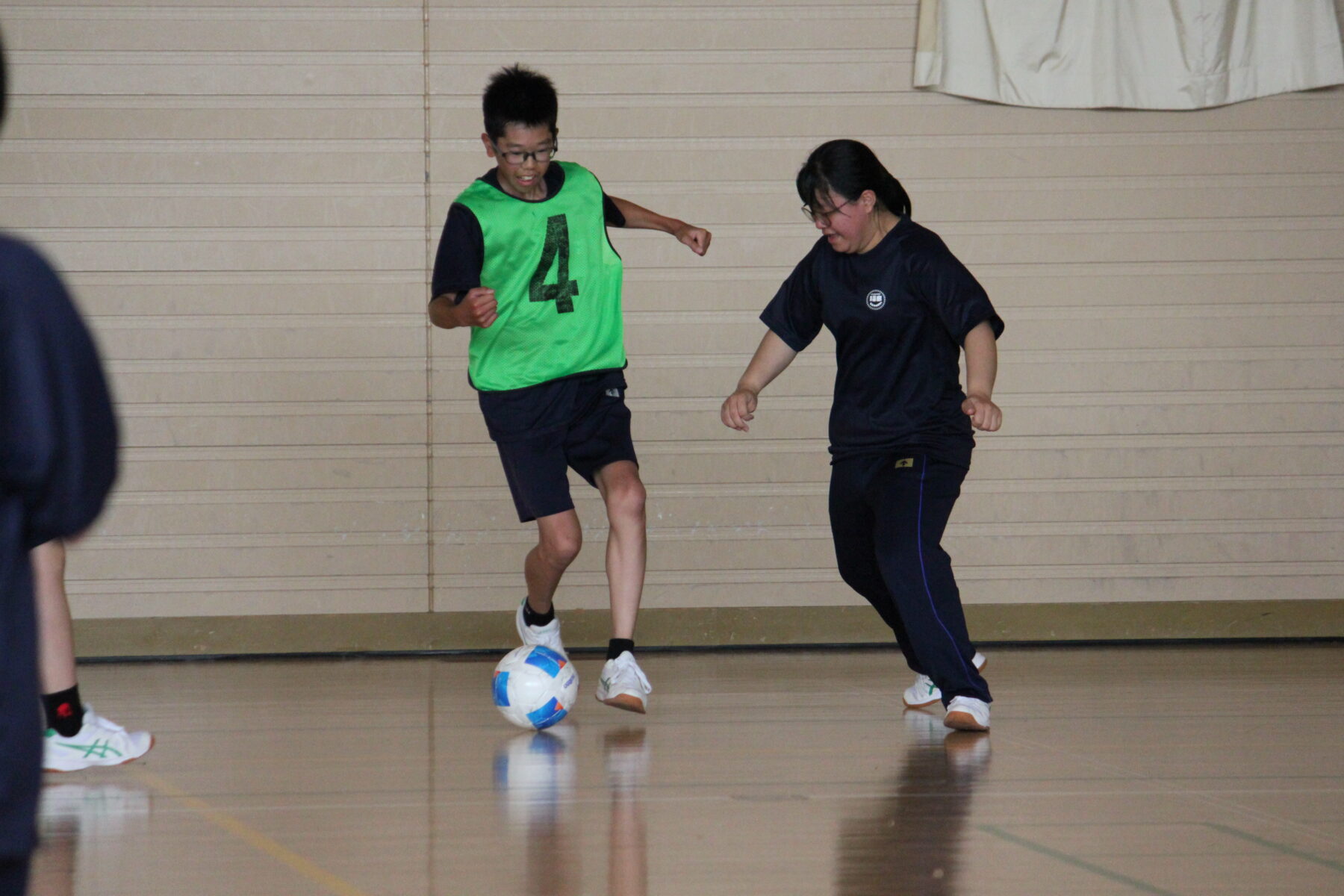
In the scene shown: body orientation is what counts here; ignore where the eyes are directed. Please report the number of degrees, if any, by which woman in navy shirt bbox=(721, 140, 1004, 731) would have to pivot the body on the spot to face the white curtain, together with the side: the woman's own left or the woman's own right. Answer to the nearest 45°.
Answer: approximately 180°

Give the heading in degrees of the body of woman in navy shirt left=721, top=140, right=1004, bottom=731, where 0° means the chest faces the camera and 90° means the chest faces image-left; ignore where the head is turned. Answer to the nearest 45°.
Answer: approximately 45°

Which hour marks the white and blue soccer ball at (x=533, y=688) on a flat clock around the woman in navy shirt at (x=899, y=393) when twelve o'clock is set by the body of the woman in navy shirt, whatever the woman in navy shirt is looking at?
The white and blue soccer ball is roughly at 1 o'clock from the woman in navy shirt.
